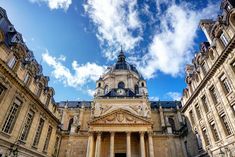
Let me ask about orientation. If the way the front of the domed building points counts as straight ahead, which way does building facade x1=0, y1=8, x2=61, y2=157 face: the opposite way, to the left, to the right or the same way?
to the left

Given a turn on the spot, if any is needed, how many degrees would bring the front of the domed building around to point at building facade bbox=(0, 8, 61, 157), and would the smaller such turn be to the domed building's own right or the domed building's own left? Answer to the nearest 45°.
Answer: approximately 45° to the domed building's own right

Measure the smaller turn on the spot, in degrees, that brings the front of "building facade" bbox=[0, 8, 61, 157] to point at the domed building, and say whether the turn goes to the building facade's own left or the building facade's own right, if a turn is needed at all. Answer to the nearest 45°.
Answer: approximately 45° to the building facade's own left

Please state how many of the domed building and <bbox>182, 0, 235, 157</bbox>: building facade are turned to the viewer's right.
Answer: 0

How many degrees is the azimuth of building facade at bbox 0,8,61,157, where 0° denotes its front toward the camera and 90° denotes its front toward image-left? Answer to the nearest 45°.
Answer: approximately 315°

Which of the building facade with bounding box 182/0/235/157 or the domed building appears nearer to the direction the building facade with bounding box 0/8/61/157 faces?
the building facade

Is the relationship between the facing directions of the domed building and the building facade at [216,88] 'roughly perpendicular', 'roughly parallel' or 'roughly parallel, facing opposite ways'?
roughly perpendicular

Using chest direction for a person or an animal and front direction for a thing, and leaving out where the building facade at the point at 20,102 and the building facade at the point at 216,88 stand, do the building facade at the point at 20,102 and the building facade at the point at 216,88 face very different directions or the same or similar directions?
very different directions

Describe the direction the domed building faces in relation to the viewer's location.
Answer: facing the viewer

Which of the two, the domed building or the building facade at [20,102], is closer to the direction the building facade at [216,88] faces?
the building facade

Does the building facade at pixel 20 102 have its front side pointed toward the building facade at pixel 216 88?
yes

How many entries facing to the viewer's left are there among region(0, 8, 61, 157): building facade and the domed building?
0

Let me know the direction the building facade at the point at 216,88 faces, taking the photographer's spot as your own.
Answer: facing the viewer and to the left of the viewer
